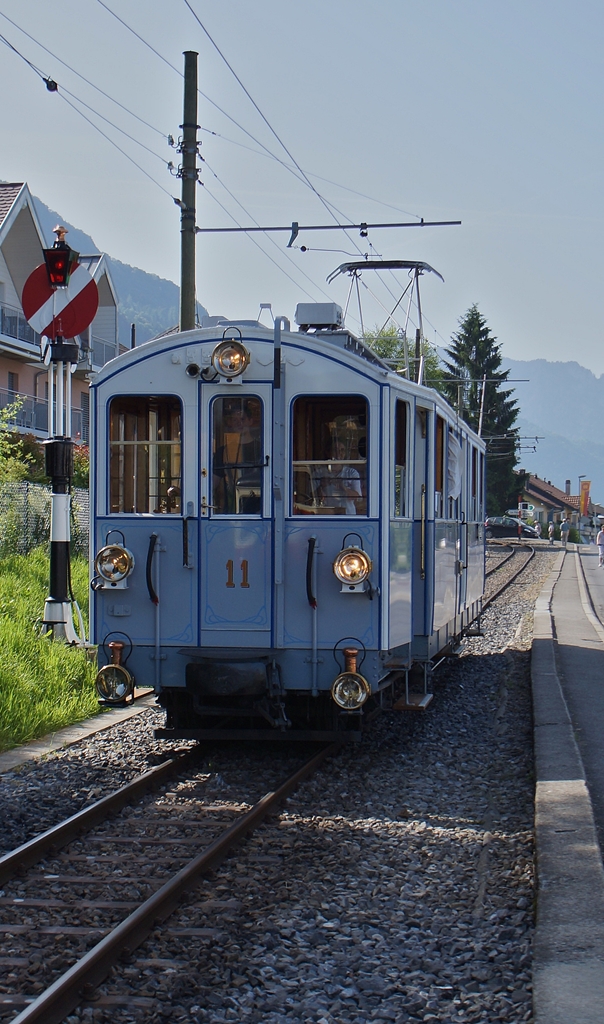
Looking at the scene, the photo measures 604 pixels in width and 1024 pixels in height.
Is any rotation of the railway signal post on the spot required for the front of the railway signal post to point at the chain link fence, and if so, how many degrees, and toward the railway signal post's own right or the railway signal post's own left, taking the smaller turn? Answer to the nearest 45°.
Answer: approximately 180°

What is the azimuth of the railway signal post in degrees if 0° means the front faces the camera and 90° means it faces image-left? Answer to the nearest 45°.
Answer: approximately 0°

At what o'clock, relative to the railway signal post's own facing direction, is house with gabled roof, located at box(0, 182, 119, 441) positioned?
The house with gabled roof is roughly at 6 o'clock from the railway signal post.

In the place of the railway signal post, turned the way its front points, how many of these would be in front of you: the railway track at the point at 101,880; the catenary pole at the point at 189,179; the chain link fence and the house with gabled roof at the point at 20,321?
1

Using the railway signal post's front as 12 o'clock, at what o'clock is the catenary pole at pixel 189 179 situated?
The catenary pole is roughly at 7 o'clock from the railway signal post.

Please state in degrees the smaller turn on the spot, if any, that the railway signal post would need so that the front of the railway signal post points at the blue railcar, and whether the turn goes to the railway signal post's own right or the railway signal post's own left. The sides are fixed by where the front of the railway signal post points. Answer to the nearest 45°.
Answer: approximately 45° to the railway signal post's own left

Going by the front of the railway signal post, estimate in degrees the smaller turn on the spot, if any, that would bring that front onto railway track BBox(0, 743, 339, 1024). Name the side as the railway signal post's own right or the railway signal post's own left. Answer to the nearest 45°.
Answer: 0° — it already faces it
